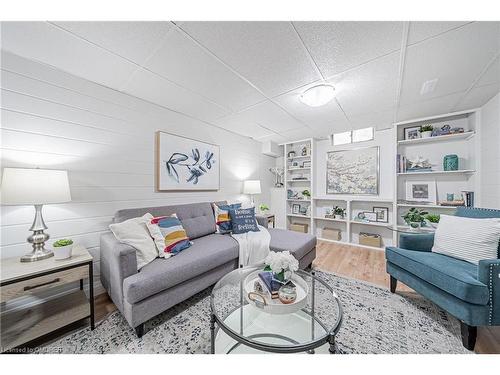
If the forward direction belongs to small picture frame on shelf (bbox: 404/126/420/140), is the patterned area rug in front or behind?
in front

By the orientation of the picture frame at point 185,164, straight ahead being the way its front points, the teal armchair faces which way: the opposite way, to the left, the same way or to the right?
the opposite way

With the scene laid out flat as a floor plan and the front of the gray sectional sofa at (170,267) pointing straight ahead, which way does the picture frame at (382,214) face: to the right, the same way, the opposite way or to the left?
to the right

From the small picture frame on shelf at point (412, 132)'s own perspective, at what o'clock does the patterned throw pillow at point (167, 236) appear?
The patterned throw pillow is roughly at 1 o'clock from the small picture frame on shelf.

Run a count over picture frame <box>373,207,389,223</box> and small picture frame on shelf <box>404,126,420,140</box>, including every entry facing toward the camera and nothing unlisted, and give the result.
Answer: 2

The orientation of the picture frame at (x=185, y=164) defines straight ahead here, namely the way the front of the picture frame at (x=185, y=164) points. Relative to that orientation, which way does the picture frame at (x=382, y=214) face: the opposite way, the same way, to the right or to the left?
to the right

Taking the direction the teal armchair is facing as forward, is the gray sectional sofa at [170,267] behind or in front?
in front

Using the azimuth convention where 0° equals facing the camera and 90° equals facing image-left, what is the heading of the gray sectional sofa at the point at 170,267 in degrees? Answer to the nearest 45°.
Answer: approximately 315°

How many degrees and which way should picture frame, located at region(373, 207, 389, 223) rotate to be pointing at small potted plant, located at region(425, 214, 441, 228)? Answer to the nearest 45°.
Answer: approximately 45° to its left

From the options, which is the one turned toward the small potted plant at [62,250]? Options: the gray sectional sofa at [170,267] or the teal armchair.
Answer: the teal armchair

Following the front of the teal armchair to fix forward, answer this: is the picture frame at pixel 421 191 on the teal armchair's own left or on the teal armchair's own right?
on the teal armchair's own right

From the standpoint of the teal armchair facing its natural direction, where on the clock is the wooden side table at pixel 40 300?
The wooden side table is roughly at 12 o'clock from the teal armchair.

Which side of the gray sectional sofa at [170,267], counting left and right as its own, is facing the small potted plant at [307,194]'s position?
left
